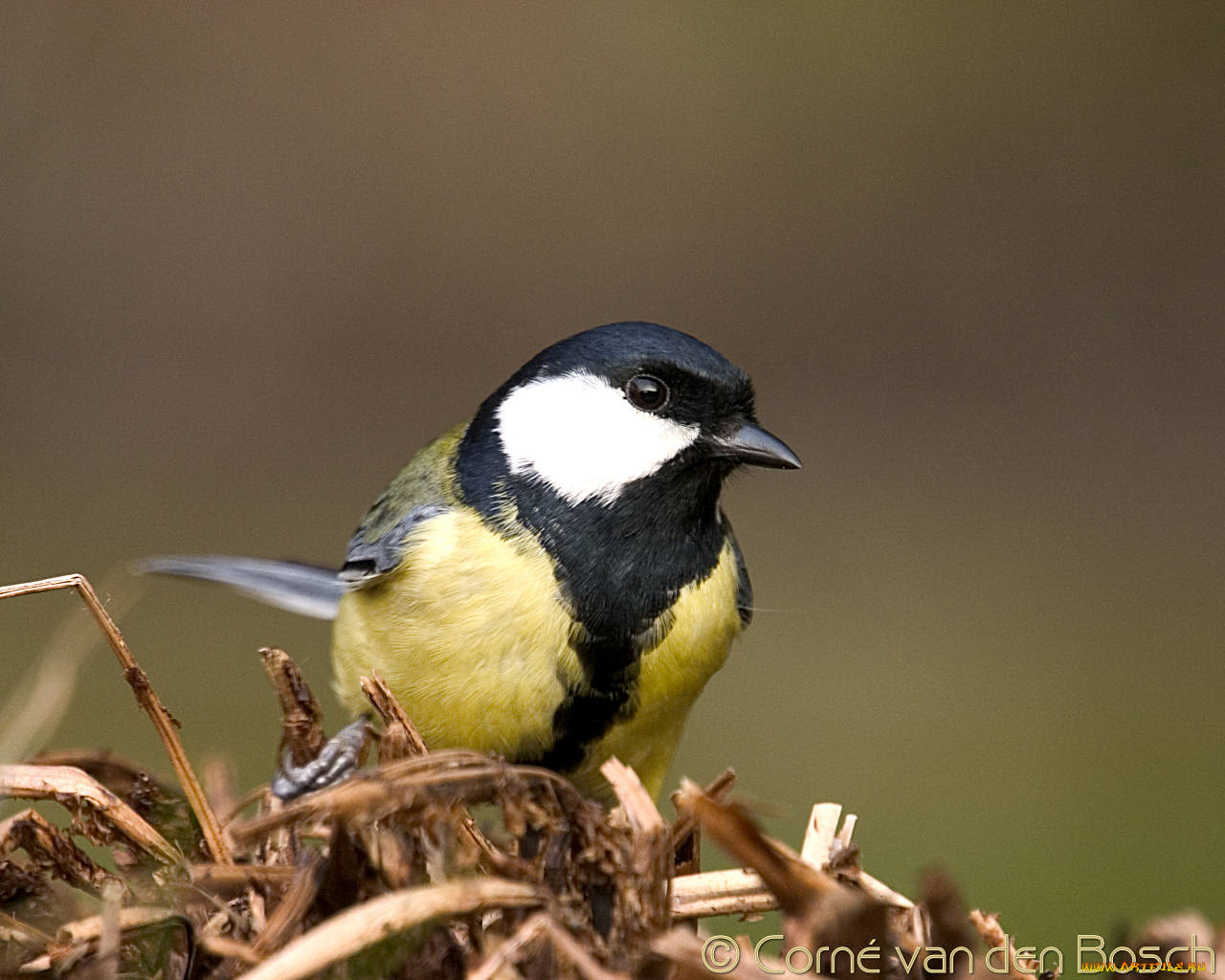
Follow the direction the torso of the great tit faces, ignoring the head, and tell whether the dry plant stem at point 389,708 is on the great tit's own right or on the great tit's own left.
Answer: on the great tit's own right

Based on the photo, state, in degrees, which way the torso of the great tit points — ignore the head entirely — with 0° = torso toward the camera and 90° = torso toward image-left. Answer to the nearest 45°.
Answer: approximately 315°

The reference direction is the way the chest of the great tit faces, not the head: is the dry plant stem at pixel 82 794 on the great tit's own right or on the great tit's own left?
on the great tit's own right
